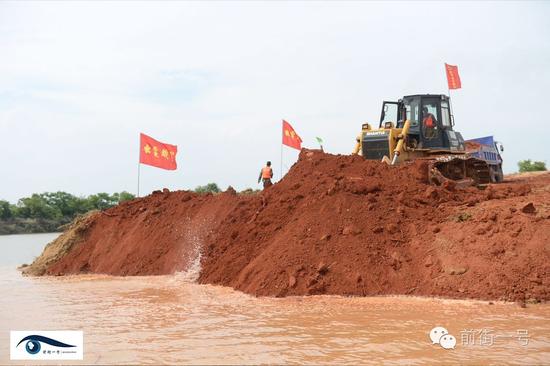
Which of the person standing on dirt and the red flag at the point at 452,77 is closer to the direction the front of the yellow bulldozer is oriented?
the person standing on dirt

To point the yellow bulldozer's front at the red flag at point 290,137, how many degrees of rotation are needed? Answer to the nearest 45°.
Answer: approximately 90° to its right

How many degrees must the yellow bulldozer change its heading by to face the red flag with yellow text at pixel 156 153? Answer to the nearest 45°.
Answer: approximately 45° to its right

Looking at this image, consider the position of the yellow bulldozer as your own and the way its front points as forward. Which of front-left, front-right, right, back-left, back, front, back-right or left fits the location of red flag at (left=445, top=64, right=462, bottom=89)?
back-right

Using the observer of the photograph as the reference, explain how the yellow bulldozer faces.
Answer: facing the viewer and to the left of the viewer

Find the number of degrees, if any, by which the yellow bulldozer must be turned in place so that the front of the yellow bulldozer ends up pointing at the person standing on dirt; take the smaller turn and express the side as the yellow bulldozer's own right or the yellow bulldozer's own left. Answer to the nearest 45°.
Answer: approximately 45° to the yellow bulldozer's own right
